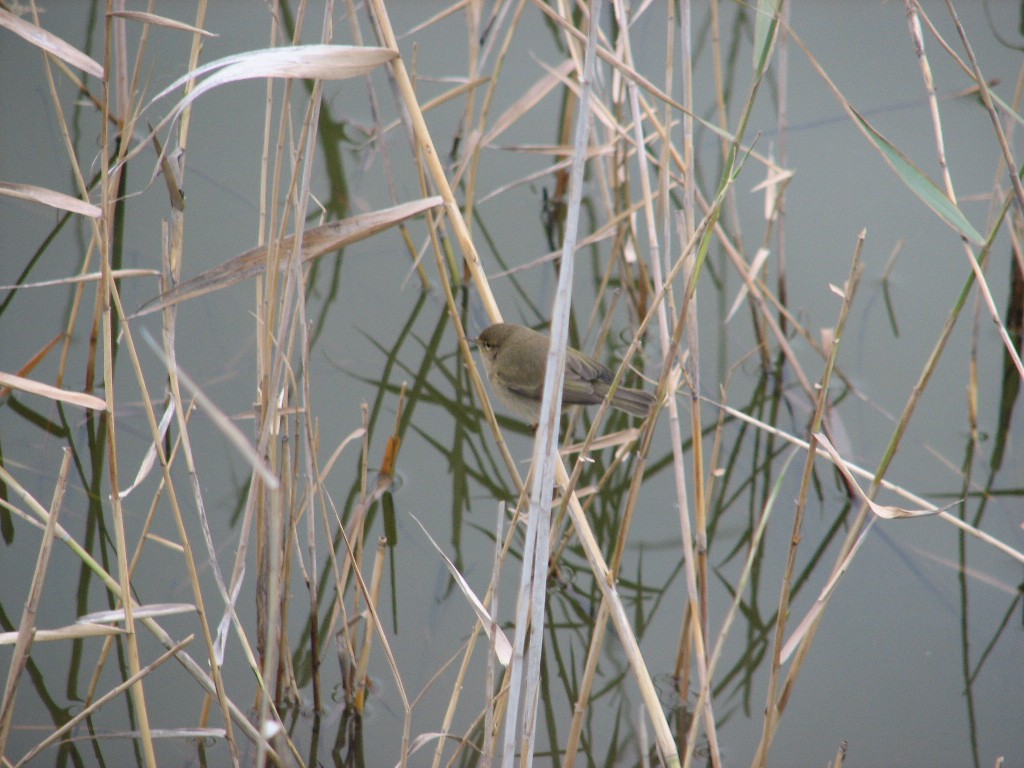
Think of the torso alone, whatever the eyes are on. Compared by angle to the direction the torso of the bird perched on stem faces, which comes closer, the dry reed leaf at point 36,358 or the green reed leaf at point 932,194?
the dry reed leaf

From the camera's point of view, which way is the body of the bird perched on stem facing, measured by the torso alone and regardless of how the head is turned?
to the viewer's left

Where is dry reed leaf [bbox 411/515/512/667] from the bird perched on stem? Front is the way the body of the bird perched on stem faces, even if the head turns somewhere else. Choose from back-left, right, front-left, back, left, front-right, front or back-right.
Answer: left

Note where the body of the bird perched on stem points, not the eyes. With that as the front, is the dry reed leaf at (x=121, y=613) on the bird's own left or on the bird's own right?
on the bird's own left

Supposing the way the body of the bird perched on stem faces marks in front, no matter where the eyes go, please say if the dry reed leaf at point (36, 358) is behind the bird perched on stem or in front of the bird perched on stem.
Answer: in front

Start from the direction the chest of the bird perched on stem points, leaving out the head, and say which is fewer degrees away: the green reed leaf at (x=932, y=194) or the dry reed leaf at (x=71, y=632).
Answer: the dry reed leaf
